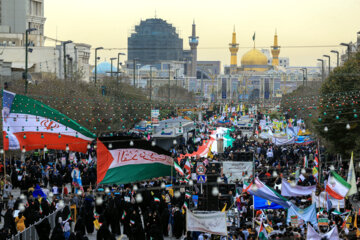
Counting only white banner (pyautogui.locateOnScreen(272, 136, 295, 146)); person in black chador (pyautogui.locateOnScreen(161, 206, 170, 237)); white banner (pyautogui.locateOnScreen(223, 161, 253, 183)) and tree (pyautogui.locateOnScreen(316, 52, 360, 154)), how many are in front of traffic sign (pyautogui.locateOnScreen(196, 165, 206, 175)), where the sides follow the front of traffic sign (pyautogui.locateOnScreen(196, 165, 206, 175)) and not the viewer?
1

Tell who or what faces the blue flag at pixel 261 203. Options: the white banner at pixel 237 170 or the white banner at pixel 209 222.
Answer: the white banner at pixel 237 170

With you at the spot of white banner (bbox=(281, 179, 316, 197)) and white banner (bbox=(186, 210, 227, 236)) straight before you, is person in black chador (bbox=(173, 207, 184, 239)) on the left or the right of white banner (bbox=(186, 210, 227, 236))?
right

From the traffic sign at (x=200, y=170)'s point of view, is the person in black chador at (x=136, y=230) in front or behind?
in front

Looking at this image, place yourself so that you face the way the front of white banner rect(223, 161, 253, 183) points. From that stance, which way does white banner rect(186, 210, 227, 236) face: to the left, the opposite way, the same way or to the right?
the same way

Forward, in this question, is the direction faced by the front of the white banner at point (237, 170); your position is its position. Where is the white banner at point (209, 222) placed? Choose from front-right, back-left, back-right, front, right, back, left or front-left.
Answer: front

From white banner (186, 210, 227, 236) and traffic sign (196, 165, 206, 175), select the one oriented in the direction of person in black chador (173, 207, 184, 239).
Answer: the traffic sign

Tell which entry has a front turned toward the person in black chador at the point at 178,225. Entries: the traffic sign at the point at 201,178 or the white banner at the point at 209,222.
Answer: the traffic sign

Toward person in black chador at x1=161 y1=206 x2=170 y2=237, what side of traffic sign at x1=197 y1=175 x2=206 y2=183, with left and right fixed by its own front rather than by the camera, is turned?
front

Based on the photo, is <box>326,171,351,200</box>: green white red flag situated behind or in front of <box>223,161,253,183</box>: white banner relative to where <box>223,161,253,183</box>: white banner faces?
in front

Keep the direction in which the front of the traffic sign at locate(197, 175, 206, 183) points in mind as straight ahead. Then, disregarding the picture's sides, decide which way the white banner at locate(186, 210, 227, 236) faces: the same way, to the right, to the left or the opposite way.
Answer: the same way

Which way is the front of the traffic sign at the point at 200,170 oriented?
toward the camera

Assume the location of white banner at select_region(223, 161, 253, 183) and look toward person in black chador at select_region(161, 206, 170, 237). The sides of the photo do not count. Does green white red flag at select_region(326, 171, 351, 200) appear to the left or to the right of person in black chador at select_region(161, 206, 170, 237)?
left

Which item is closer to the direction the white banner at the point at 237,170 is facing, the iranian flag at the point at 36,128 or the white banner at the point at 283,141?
the iranian flag

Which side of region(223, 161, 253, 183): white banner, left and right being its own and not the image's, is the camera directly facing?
front

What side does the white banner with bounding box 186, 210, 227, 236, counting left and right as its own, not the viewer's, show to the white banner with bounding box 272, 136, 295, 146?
back

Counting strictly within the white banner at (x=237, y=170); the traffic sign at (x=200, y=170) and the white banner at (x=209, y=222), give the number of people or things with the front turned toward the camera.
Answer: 3

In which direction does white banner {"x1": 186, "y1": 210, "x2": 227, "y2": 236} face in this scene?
toward the camera
